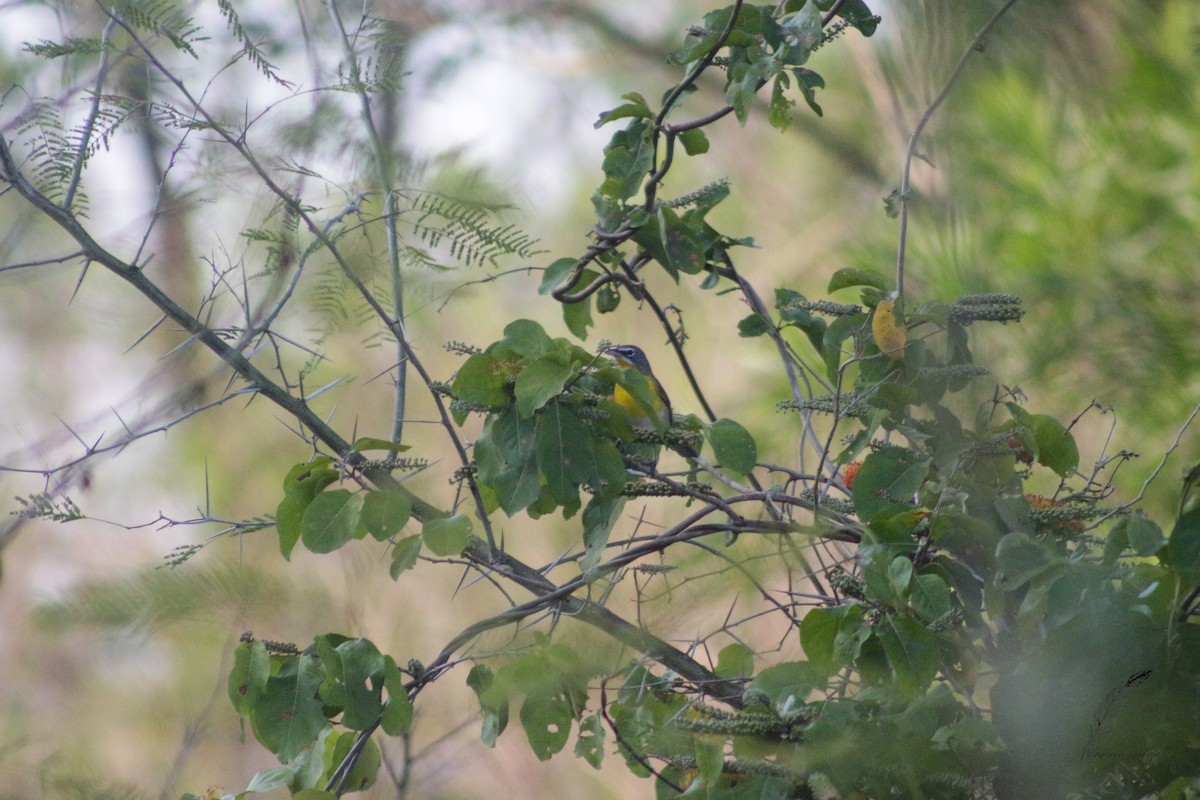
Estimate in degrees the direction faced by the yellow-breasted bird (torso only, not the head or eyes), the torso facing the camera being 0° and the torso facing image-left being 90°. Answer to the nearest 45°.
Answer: approximately 90°
